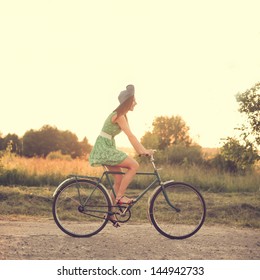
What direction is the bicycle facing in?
to the viewer's right

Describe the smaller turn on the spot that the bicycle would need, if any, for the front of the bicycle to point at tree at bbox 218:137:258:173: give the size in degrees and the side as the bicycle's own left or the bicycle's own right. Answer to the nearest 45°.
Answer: approximately 45° to the bicycle's own left

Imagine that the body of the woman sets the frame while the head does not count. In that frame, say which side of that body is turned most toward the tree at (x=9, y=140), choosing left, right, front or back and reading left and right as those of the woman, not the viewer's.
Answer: left

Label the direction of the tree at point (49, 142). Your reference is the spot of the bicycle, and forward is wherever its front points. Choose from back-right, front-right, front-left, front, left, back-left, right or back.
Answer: left

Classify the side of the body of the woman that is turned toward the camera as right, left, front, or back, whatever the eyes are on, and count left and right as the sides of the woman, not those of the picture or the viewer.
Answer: right

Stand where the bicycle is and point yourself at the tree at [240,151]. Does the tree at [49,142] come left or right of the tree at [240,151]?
left

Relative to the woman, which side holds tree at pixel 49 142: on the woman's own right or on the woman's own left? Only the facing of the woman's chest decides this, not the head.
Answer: on the woman's own left

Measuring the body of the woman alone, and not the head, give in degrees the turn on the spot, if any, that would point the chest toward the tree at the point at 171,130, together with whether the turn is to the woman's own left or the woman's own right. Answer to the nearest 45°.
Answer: approximately 90° to the woman's own left

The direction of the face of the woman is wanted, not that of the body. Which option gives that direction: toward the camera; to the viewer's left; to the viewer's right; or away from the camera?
to the viewer's right
